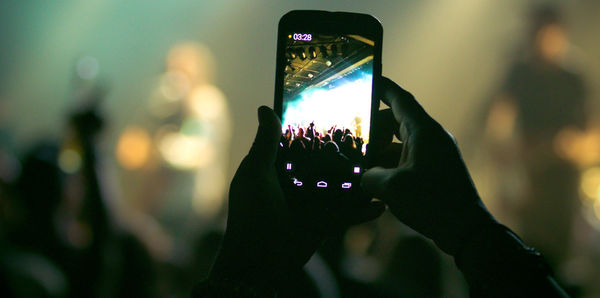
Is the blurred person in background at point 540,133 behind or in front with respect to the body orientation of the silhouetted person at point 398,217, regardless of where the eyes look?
in front

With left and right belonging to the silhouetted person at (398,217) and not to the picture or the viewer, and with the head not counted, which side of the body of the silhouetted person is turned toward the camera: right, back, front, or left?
back

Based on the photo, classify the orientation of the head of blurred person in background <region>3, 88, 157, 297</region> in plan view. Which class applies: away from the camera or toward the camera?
away from the camera
